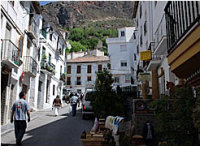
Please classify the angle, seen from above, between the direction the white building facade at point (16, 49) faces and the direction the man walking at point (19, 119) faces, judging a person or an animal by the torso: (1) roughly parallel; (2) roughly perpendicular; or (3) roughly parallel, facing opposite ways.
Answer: roughly perpendicular

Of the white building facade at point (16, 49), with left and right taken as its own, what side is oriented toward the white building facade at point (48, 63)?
left

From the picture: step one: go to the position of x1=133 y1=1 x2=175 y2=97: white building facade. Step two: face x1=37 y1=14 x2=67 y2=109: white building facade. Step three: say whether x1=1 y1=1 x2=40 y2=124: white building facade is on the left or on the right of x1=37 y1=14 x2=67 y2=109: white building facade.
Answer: left

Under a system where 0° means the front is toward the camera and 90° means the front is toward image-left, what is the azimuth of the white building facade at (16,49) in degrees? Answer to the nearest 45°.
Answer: approximately 270°

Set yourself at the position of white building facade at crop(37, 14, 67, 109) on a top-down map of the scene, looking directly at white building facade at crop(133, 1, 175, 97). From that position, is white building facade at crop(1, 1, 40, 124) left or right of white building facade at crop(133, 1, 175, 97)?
right

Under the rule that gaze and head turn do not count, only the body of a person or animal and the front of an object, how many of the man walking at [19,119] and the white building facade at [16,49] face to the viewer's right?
1

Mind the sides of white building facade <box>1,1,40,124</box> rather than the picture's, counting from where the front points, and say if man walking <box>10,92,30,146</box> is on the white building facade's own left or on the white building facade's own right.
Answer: on the white building facade's own right
